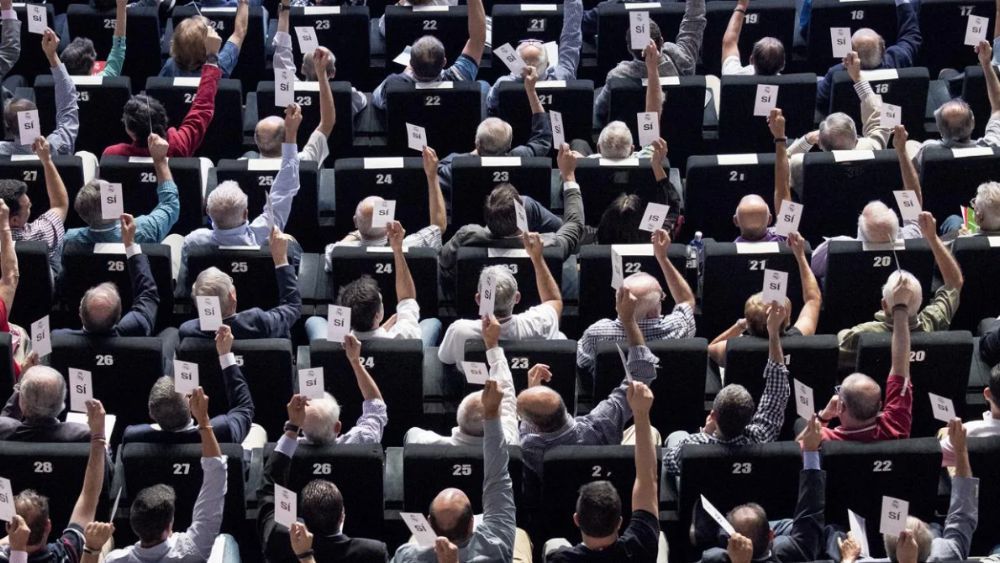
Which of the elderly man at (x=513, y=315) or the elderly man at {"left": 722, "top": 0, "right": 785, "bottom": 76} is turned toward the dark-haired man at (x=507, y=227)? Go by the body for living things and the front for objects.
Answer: the elderly man at (x=513, y=315)

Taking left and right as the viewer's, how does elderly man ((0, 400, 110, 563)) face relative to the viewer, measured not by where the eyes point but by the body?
facing away from the viewer

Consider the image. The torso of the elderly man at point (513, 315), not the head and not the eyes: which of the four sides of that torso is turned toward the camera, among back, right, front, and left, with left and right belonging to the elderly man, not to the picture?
back

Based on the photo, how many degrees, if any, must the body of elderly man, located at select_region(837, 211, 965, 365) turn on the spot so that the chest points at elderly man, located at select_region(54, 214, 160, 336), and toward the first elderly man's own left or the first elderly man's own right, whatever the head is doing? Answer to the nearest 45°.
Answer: approximately 90° to the first elderly man's own left

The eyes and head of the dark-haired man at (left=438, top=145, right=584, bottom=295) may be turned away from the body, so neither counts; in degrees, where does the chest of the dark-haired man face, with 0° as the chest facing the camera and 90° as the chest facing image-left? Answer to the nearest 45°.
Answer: approximately 180°

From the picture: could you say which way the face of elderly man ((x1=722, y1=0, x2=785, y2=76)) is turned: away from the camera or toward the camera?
away from the camera

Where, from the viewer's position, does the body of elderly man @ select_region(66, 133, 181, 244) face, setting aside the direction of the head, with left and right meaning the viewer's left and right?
facing away from the viewer

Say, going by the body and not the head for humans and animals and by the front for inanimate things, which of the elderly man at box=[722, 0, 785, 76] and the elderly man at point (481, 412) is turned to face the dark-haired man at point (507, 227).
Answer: the elderly man at point (481, 412)

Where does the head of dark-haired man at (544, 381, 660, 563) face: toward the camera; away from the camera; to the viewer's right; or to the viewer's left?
away from the camera

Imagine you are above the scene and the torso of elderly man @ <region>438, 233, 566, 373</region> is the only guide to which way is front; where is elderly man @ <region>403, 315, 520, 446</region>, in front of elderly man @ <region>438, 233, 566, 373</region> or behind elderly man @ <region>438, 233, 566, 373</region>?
behind

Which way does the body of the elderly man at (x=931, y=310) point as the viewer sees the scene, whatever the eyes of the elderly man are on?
away from the camera
